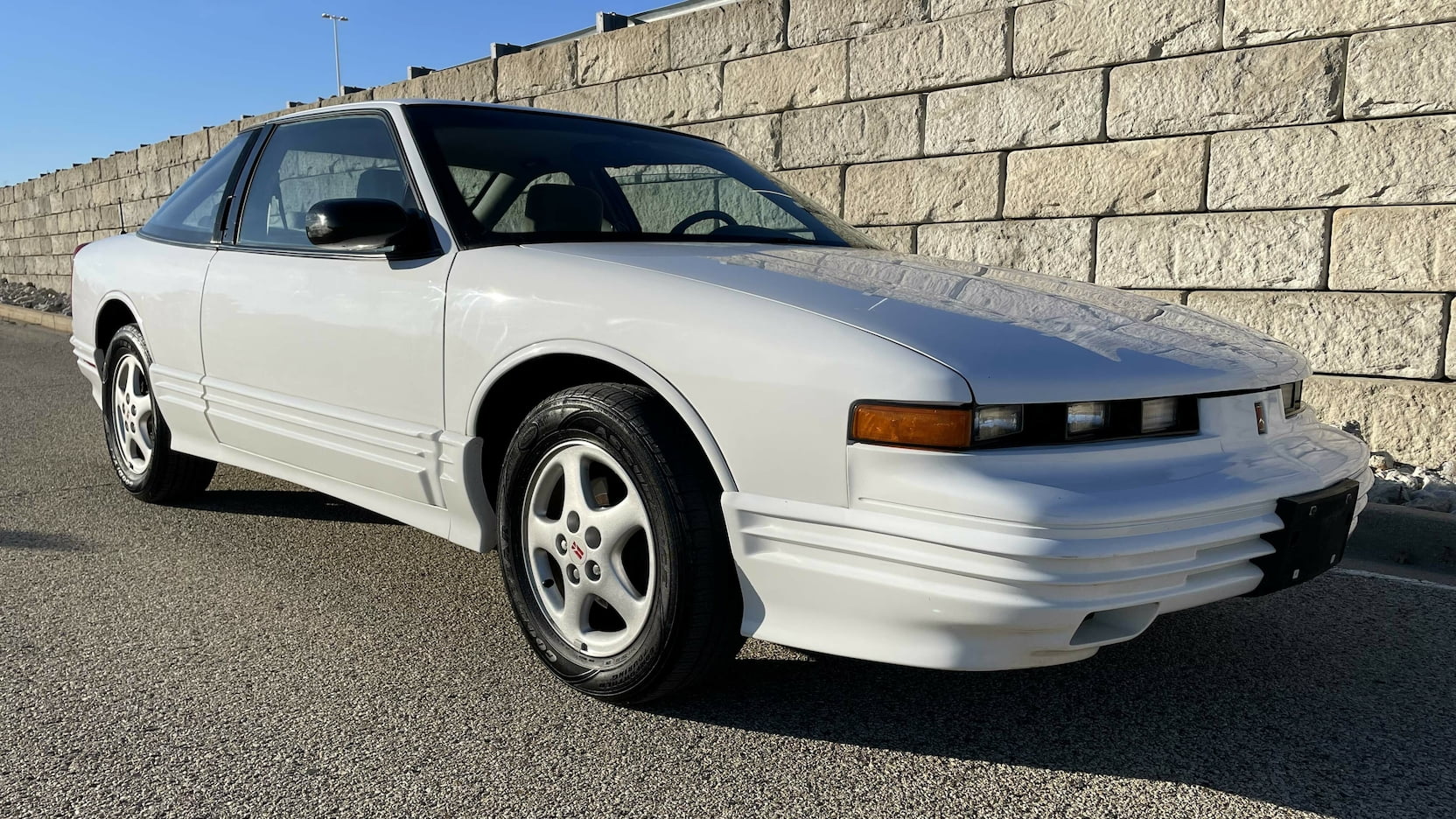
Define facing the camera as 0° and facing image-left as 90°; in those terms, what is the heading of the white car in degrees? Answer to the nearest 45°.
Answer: approximately 315°
